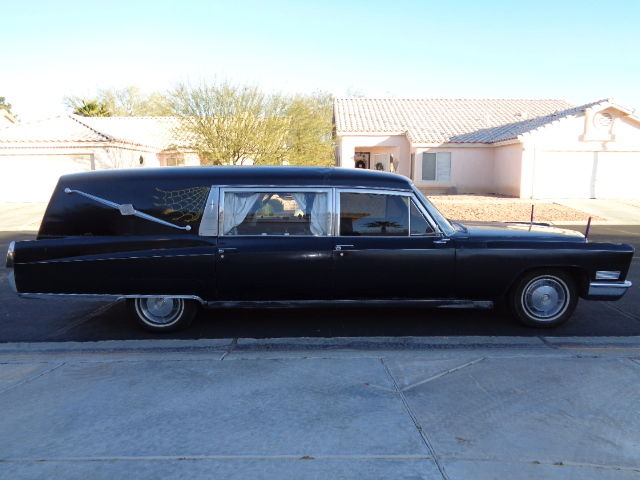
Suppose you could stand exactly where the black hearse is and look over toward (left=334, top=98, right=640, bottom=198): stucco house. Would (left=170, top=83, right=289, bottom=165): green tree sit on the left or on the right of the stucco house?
left

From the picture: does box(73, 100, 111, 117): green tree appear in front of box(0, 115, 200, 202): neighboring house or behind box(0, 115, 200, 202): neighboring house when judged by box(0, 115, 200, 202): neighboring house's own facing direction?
behind

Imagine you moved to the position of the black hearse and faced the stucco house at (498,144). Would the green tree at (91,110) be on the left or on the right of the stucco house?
left

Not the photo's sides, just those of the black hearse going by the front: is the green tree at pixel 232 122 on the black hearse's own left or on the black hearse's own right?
on the black hearse's own left

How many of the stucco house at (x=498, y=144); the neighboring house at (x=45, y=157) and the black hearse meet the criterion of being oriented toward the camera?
2

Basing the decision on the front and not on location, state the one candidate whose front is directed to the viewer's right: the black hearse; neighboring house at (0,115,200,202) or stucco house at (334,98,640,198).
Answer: the black hearse

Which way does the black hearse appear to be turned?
to the viewer's right

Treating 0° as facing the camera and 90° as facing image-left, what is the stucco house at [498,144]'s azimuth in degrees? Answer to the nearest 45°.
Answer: approximately 0°

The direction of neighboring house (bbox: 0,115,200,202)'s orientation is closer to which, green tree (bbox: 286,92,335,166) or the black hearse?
the black hearse

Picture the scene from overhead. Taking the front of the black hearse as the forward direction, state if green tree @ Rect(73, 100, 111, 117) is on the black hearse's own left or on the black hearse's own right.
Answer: on the black hearse's own left
